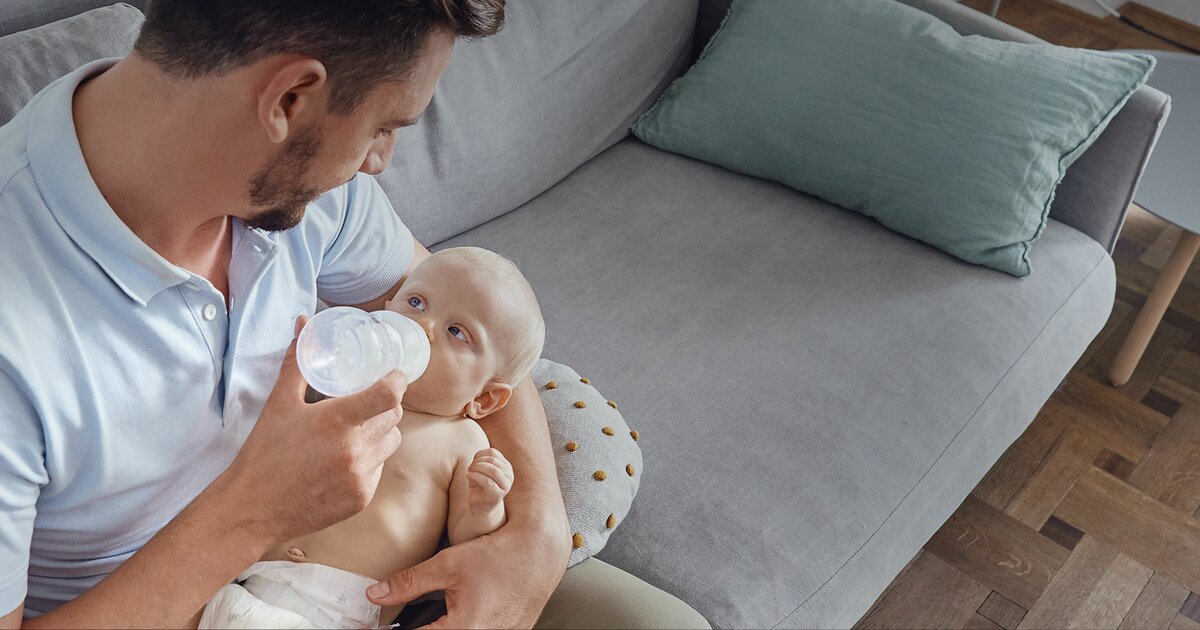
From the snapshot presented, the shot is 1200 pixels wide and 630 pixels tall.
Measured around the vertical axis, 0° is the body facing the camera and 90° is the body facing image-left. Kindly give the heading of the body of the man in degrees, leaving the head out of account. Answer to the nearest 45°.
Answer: approximately 315°

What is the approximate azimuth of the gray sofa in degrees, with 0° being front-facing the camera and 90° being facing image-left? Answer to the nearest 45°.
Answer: approximately 315°

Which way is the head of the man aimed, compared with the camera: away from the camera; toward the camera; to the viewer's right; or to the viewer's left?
to the viewer's right
